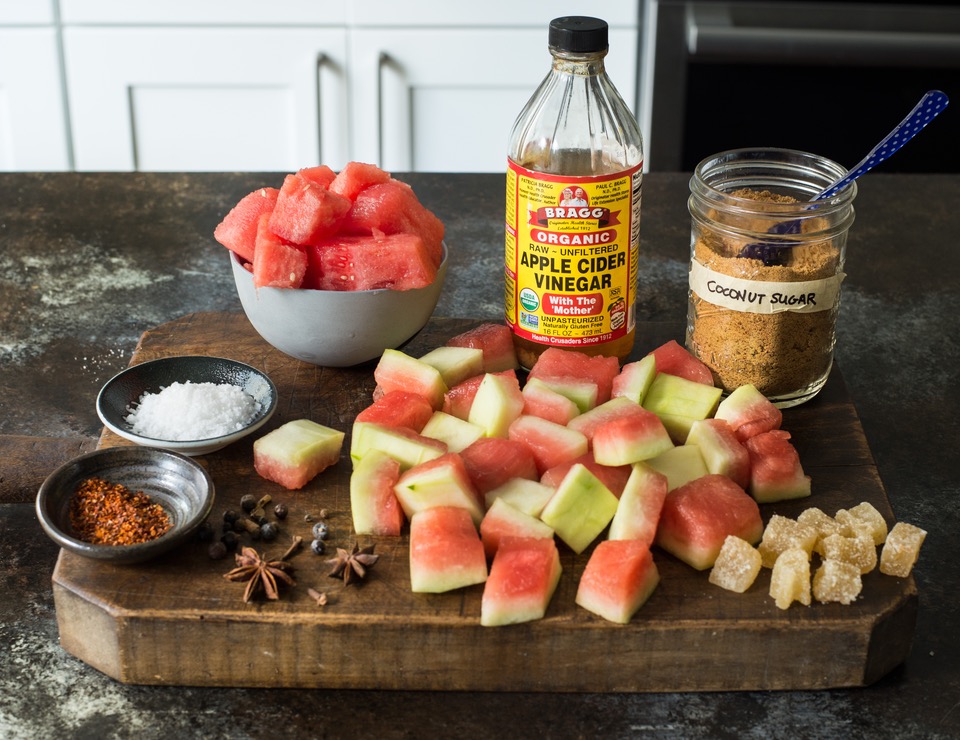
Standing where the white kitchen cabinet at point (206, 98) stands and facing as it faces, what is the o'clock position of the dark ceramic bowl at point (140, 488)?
The dark ceramic bowl is roughly at 12 o'clock from the white kitchen cabinet.

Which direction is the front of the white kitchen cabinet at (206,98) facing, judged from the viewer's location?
facing the viewer

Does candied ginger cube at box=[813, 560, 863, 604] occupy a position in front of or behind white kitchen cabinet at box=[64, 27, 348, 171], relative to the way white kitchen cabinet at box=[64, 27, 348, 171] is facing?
in front

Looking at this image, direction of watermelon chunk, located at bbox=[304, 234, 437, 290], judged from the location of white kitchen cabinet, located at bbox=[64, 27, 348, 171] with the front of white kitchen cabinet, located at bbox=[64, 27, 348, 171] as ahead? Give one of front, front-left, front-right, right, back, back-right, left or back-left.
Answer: front

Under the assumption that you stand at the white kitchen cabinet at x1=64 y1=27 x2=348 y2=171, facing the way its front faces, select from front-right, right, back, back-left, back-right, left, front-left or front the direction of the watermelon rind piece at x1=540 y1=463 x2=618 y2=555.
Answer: front

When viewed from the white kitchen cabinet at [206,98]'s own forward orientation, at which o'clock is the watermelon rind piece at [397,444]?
The watermelon rind piece is roughly at 12 o'clock from the white kitchen cabinet.

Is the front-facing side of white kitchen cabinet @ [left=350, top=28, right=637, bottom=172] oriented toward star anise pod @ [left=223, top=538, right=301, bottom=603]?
yes

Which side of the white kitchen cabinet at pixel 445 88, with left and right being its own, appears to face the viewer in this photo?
front

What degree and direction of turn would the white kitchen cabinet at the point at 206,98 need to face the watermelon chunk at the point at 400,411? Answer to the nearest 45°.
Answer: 0° — it already faces it

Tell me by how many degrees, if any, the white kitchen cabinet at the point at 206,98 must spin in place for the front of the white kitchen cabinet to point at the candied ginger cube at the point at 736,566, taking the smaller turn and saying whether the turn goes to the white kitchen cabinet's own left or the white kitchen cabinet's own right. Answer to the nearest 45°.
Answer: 0° — it already faces it

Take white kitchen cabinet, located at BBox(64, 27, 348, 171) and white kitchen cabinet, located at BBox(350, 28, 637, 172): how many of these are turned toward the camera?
2

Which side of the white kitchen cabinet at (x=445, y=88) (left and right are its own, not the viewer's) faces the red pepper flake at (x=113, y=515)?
front

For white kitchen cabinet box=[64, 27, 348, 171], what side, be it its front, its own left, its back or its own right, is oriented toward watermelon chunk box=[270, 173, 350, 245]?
front

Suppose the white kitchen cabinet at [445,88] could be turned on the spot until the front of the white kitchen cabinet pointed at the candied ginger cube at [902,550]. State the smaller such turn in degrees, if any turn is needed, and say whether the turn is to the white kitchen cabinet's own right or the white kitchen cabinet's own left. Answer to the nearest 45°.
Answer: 0° — it already faces it

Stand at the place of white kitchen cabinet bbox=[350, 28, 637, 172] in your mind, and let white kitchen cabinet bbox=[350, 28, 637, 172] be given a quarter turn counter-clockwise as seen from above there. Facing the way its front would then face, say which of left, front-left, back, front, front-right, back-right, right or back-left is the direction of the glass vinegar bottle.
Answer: right

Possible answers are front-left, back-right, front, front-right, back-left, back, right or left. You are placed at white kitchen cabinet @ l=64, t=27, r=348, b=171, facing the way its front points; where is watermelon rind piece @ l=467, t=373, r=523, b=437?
front

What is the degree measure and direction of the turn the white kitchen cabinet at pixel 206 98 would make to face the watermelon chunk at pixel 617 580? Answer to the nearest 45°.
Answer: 0° — it already faces it

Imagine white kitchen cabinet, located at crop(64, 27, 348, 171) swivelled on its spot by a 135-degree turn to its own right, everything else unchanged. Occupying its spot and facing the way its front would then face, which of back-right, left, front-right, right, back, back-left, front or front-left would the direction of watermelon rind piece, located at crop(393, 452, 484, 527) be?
back-left
